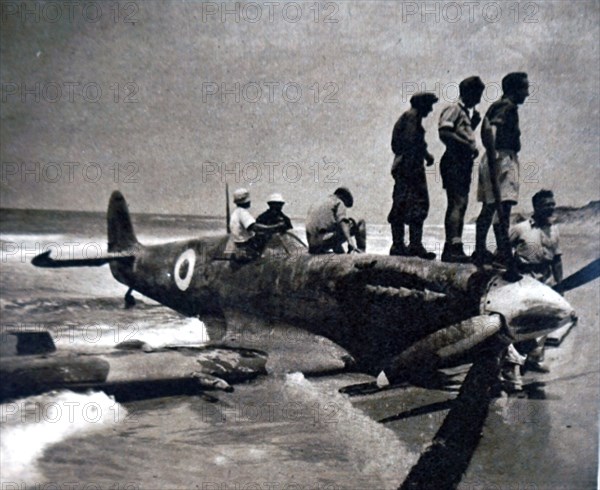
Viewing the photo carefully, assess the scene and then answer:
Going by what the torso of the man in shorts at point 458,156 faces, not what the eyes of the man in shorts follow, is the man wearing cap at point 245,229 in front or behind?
behind

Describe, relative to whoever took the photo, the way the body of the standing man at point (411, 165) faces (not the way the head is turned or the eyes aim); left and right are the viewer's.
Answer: facing to the right of the viewer

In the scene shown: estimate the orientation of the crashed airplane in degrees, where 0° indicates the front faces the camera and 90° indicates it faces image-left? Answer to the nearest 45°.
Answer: approximately 315°

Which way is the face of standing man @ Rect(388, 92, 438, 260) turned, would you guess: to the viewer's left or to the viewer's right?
to the viewer's right
